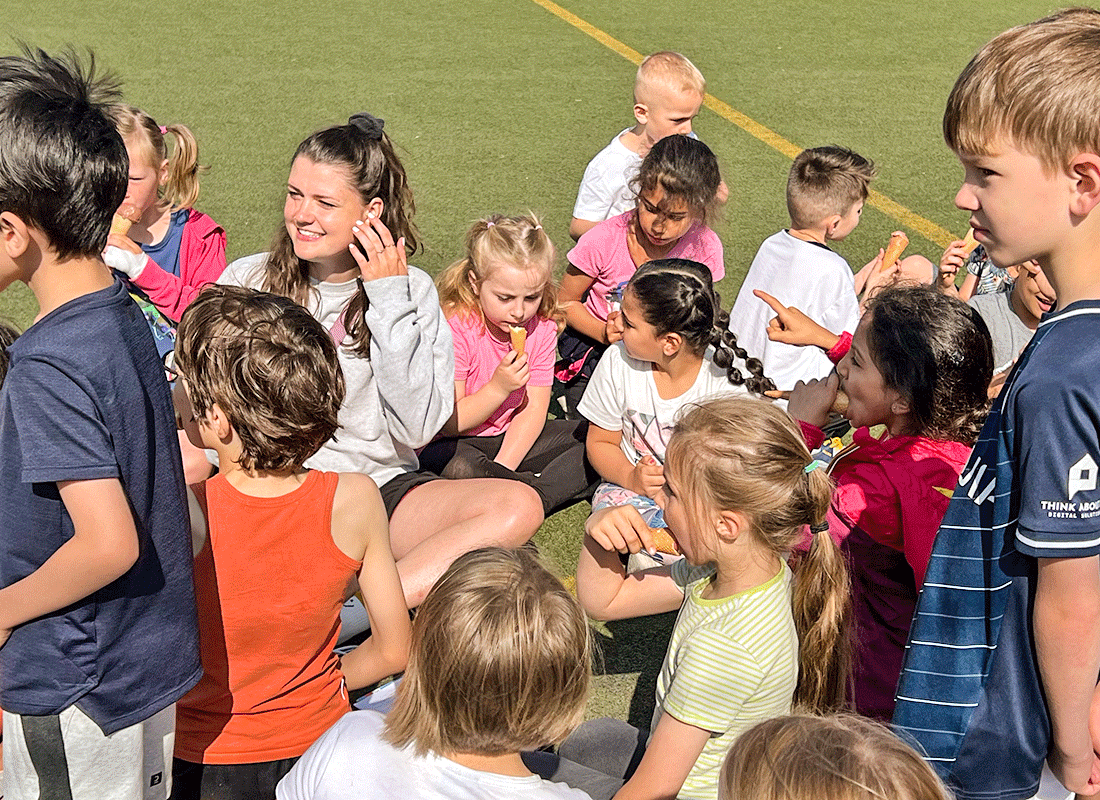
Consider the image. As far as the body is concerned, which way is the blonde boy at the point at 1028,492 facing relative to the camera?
to the viewer's left

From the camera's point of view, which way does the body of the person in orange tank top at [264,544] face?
away from the camera

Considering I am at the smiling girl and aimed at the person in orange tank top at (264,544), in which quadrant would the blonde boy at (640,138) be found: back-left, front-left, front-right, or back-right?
back-left

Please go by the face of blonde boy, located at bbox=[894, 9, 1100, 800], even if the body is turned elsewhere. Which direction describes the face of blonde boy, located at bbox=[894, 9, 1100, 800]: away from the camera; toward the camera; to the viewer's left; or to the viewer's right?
to the viewer's left

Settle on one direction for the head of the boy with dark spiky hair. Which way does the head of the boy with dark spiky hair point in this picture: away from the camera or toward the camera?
away from the camera

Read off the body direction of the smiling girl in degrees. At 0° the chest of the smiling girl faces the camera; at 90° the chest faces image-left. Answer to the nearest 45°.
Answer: approximately 0°
